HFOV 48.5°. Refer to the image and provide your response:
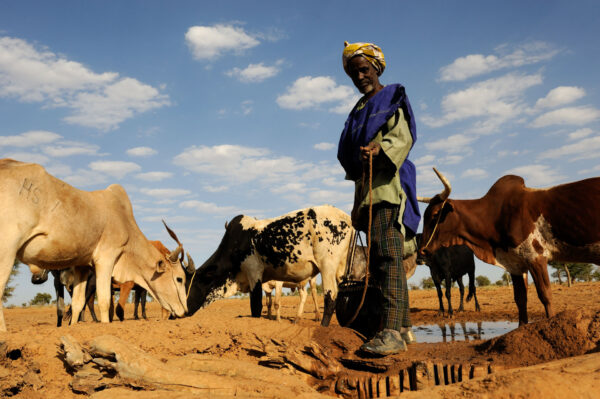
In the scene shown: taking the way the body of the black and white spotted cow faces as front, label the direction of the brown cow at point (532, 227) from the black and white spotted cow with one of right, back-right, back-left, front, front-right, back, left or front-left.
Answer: back-left

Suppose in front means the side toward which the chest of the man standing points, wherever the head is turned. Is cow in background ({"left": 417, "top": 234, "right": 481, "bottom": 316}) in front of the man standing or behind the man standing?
behind

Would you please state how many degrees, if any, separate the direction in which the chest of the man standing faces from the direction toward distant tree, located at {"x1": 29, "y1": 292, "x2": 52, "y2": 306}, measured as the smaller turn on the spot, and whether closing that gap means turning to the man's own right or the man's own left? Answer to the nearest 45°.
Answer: approximately 90° to the man's own right

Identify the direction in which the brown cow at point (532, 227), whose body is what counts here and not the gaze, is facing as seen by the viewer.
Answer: to the viewer's left

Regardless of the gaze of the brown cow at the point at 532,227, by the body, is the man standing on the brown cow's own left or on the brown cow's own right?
on the brown cow's own left

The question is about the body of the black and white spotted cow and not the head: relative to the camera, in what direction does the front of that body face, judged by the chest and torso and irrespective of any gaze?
to the viewer's left

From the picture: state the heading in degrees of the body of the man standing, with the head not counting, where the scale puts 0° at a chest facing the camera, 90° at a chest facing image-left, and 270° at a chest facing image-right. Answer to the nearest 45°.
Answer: approximately 45°

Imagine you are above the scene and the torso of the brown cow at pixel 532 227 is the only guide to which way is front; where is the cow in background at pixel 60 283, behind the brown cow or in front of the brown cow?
in front
